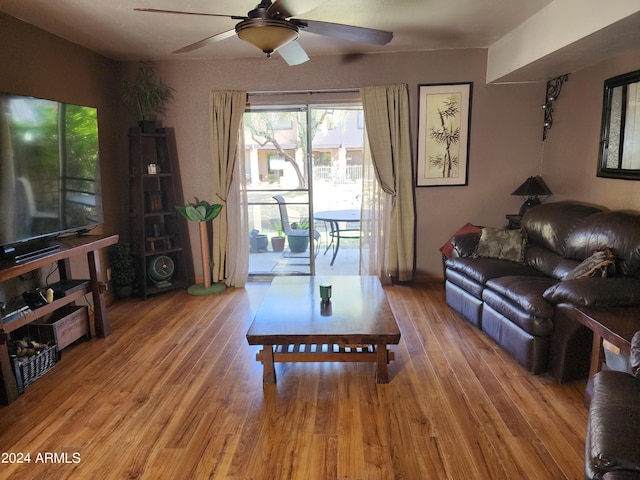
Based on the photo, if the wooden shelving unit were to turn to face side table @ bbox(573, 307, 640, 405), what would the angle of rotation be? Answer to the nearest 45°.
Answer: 0° — it already faces it

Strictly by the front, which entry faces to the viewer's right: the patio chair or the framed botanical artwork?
the patio chair

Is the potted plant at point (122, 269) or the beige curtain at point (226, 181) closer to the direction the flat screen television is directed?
the beige curtain

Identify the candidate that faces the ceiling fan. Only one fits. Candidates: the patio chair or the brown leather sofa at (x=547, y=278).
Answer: the brown leather sofa

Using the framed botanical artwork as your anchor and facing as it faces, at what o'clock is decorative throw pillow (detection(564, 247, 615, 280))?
The decorative throw pillow is roughly at 11 o'clock from the framed botanical artwork.

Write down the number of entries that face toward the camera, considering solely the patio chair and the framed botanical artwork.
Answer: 1

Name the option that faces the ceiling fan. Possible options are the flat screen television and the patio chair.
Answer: the flat screen television

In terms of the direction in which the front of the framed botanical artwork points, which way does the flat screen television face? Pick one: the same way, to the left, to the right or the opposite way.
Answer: to the left

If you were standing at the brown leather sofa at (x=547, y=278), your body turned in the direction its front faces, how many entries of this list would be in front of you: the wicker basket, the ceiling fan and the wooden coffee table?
3

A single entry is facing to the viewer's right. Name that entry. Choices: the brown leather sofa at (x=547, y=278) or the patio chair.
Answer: the patio chair

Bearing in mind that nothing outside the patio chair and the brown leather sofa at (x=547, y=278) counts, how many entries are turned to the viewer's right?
1

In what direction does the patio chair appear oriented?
to the viewer's right

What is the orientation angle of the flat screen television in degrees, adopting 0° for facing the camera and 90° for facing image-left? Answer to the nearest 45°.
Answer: approximately 315°

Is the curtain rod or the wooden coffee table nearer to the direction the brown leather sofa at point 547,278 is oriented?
the wooden coffee table
